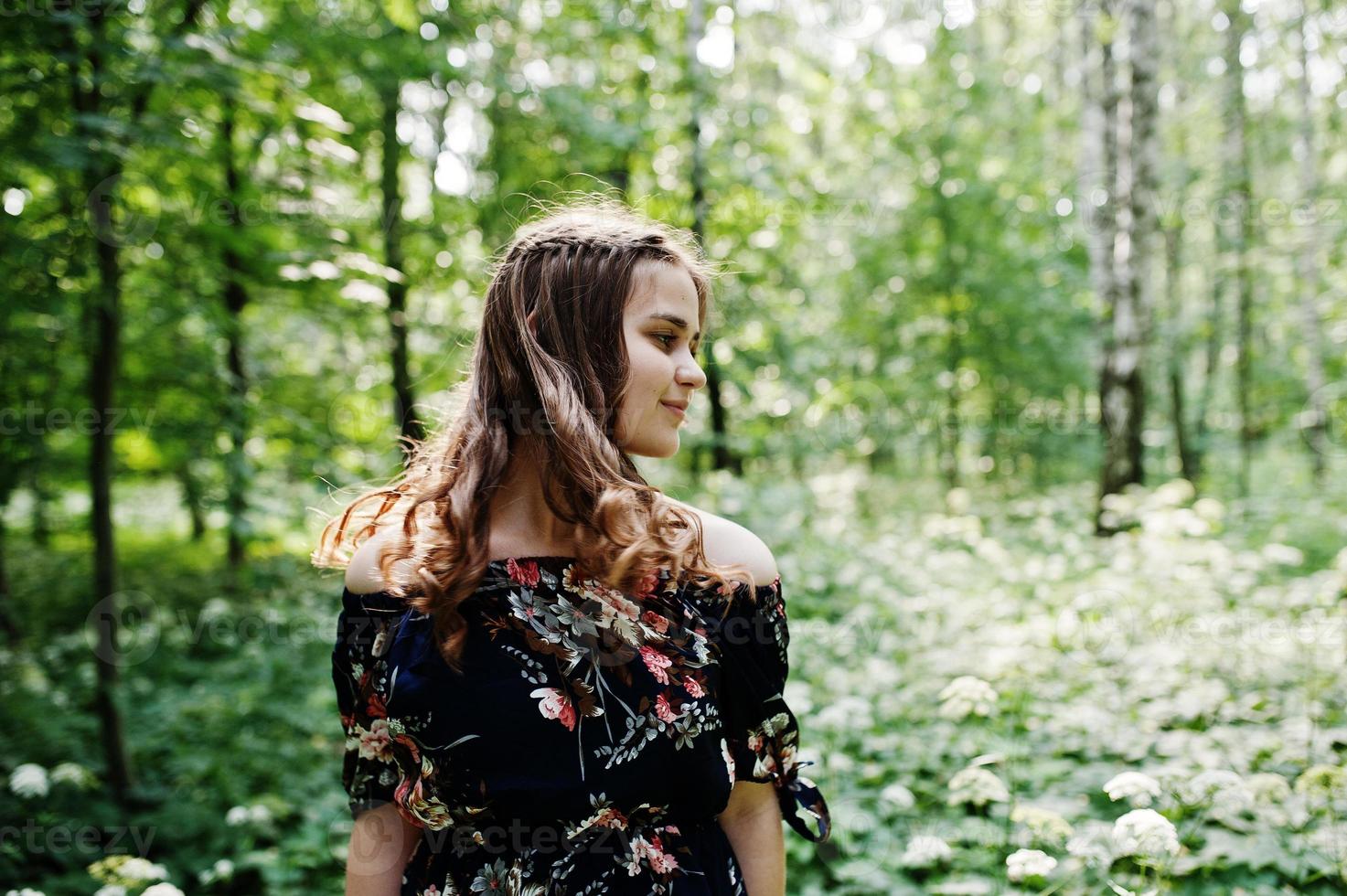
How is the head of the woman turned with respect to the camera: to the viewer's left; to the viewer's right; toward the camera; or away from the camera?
to the viewer's right

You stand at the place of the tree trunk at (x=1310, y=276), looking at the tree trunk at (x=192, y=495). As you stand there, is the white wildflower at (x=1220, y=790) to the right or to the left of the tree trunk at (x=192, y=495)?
left

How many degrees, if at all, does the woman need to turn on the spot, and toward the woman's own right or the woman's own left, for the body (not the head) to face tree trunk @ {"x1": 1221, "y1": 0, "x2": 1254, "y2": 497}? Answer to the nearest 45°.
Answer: approximately 135° to the woman's own left

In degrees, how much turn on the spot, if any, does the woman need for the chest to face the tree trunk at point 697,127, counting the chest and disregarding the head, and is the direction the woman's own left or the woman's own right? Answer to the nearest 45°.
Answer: approximately 180°

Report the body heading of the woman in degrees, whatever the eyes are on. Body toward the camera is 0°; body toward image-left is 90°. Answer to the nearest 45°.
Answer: approximately 0°
